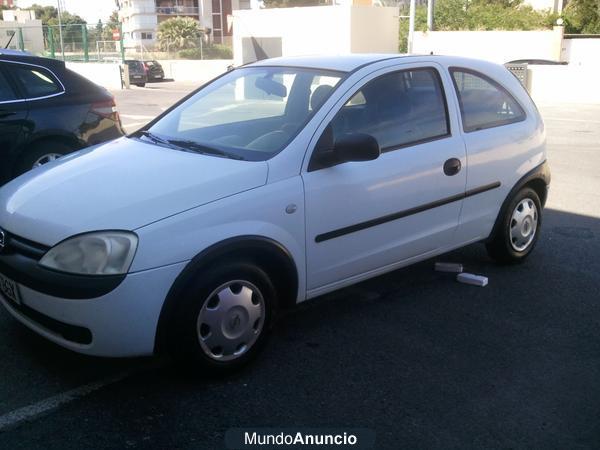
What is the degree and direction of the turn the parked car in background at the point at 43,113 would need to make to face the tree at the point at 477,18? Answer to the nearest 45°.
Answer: approximately 135° to its right

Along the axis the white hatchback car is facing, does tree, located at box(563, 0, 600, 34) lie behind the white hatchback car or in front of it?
behind

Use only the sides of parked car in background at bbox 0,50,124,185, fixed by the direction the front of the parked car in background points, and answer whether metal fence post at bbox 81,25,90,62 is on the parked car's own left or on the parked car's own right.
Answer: on the parked car's own right

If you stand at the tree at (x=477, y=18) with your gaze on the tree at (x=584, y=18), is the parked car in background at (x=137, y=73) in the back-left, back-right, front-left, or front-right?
back-right

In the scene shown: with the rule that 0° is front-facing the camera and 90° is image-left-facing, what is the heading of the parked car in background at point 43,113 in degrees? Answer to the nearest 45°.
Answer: approximately 90°

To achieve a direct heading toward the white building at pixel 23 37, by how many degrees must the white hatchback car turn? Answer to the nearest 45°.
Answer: approximately 135° to its right

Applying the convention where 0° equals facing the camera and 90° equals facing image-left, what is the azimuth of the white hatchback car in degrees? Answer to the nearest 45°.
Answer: approximately 45°
